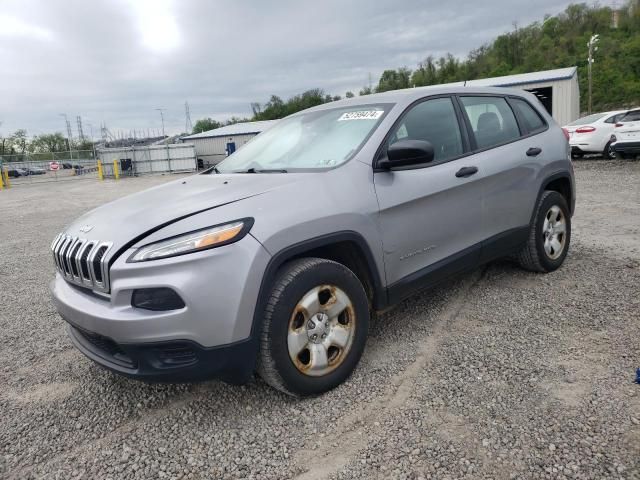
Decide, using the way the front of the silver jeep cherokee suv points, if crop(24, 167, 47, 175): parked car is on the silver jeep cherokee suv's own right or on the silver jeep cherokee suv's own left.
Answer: on the silver jeep cherokee suv's own right

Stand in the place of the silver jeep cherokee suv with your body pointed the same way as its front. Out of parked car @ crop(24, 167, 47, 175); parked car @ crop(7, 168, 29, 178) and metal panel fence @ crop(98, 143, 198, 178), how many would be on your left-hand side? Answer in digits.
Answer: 0

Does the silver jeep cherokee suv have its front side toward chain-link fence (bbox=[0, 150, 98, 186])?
no

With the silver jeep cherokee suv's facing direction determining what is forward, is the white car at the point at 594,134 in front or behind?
behind

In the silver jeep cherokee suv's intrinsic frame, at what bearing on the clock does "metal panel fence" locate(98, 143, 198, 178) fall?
The metal panel fence is roughly at 4 o'clock from the silver jeep cherokee suv.

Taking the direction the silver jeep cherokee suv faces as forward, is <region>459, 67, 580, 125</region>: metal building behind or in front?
behind

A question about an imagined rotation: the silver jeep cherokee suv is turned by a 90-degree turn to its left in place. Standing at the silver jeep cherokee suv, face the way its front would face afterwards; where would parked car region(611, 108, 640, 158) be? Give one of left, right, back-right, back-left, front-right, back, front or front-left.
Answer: left

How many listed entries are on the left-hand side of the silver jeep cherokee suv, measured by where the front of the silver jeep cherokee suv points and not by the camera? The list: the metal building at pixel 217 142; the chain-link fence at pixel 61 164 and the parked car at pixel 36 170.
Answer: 0

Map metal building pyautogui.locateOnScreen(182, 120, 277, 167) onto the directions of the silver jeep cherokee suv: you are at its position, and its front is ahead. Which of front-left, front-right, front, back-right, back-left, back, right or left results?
back-right

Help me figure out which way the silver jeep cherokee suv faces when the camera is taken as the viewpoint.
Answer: facing the viewer and to the left of the viewer

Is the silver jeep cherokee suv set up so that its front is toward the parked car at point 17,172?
no

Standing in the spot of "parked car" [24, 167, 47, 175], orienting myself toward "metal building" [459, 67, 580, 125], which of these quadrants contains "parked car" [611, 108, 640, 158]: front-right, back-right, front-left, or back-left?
front-right
